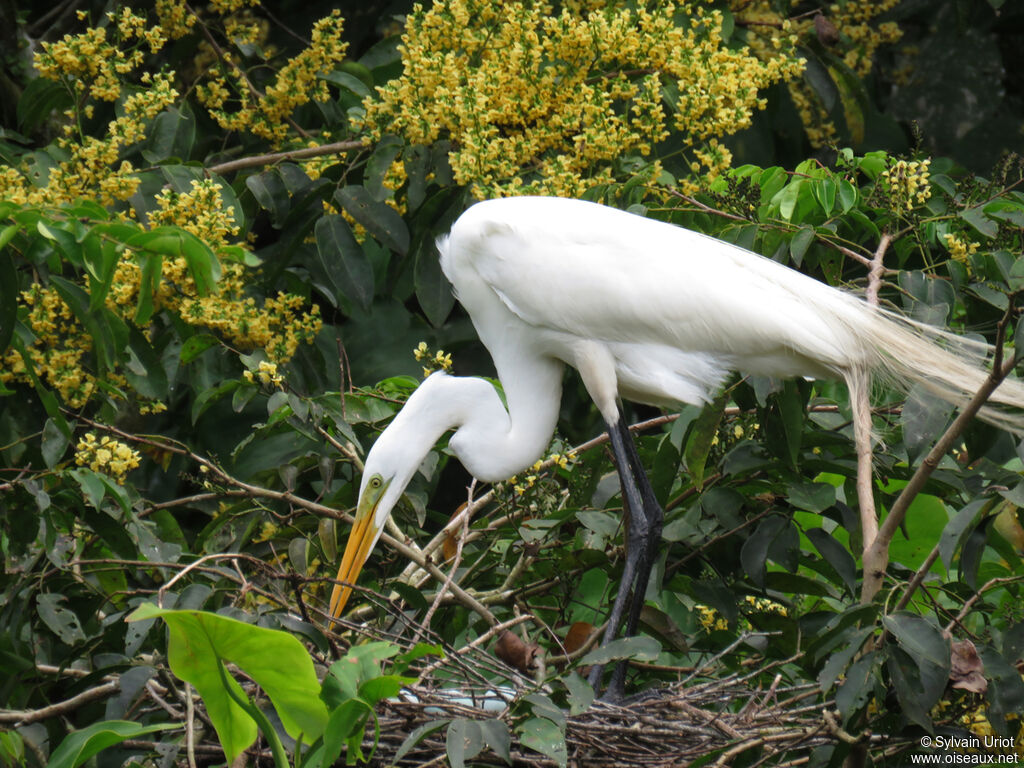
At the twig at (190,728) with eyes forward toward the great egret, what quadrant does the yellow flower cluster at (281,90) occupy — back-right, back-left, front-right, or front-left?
front-left

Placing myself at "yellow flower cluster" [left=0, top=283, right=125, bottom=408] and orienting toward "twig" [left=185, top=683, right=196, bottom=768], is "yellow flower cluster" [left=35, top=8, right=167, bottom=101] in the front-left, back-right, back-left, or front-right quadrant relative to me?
back-left

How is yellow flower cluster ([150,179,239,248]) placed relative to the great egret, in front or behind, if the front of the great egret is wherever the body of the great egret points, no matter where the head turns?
in front

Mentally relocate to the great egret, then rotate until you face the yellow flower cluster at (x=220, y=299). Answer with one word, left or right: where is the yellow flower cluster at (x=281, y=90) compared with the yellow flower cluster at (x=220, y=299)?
right

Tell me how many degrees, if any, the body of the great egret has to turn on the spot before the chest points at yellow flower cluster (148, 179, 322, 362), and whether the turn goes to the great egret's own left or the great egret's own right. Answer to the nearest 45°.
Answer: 0° — it already faces it

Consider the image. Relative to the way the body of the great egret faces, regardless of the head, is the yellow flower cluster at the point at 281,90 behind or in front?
in front

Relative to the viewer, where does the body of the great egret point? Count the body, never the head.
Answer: to the viewer's left

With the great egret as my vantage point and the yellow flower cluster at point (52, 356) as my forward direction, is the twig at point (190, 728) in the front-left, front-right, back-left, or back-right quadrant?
front-left

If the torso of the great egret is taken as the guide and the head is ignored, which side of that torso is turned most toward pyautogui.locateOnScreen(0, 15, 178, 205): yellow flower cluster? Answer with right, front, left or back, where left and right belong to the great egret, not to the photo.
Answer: front

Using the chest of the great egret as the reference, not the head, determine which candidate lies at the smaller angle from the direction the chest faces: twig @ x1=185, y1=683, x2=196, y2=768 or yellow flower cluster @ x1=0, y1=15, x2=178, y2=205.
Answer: the twig

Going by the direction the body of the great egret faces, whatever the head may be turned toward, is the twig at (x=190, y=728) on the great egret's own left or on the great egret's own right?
on the great egret's own left
